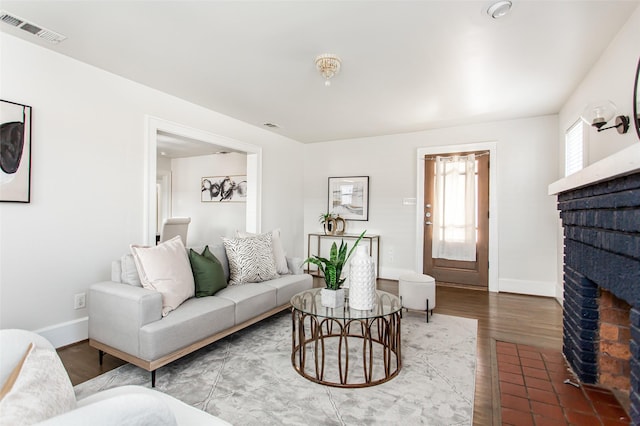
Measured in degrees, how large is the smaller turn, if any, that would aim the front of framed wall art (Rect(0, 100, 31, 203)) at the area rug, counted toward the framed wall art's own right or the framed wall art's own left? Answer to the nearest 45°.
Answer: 0° — it already faces it

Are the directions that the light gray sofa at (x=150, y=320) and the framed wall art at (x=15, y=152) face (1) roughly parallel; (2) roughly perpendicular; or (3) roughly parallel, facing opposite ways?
roughly parallel

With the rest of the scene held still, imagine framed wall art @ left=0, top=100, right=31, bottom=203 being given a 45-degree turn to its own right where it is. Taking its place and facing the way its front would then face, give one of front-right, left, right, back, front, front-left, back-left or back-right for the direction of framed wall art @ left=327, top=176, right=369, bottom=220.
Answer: left

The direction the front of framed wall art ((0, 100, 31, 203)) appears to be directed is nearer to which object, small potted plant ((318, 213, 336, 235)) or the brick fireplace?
the brick fireplace

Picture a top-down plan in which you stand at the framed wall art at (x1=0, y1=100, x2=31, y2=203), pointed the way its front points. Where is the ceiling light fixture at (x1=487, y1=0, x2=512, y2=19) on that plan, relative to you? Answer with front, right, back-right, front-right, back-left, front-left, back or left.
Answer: front

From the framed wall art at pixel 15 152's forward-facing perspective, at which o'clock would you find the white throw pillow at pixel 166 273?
The white throw pillow is roughly at 12 o'clock from the framed wall art.

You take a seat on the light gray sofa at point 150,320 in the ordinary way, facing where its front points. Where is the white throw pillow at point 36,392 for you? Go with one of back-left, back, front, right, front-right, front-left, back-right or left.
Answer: front-right

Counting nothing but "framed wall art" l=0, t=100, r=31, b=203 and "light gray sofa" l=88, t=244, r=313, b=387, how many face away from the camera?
0

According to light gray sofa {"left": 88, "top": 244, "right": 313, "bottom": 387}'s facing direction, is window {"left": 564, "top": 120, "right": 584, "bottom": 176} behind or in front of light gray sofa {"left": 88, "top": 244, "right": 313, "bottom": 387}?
in front

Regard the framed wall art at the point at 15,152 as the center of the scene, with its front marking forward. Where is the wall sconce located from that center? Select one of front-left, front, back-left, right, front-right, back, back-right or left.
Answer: front

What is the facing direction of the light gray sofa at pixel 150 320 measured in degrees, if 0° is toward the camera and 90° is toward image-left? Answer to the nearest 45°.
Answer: approximately 315°

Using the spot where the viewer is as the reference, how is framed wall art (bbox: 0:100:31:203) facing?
facing the viewer and to the right of the viewer

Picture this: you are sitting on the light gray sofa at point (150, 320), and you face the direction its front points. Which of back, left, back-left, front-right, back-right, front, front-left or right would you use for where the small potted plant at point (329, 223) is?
left

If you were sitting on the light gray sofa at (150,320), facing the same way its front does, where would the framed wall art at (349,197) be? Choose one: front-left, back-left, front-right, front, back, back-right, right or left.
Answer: left

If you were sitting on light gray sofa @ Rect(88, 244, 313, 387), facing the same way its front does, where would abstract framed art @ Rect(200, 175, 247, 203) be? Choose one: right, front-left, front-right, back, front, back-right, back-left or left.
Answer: back-left
